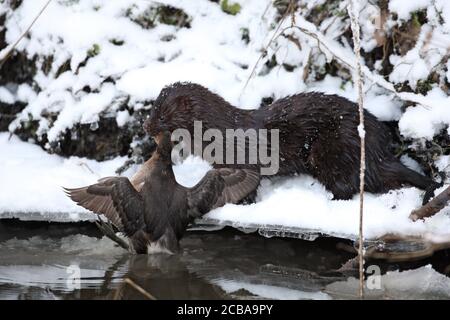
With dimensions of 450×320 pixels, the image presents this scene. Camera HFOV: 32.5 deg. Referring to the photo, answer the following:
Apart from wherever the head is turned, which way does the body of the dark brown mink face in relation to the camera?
to the viewer's left

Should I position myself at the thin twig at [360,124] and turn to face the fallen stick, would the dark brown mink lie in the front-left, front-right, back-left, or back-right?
front-left

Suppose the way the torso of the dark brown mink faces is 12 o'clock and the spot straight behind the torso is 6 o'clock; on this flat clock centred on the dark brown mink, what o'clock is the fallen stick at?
The fallen stick is roughly at 7 o'clock from the dark brown mink.

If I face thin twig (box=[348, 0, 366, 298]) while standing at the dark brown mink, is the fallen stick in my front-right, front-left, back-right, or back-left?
front-left

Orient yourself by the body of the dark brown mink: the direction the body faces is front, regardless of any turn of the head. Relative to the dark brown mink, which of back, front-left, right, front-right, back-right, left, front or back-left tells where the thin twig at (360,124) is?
left
